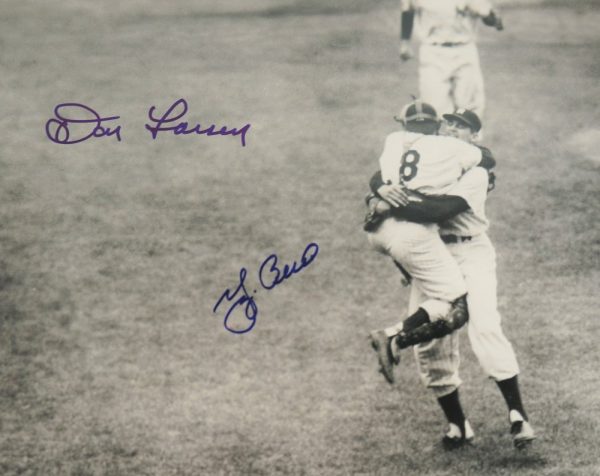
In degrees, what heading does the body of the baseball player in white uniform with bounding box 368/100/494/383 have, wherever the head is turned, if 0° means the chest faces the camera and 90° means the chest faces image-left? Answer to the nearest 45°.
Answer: approximately 225°

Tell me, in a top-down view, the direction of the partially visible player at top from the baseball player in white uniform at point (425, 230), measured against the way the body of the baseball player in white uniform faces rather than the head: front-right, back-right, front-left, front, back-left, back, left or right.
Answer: front-left

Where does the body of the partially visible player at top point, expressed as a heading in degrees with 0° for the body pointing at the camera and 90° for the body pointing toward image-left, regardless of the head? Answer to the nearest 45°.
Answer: approximately 0°

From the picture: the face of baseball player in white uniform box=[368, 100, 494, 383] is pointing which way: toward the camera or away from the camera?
away from the camera

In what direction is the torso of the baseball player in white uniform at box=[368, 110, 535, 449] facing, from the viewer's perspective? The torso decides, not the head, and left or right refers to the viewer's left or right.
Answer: facing the viewer and to the left of the viewer

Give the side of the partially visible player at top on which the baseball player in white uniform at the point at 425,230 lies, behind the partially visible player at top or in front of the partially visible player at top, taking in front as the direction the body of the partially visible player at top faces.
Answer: in front

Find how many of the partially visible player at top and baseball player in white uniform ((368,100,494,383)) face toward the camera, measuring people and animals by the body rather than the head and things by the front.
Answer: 1
